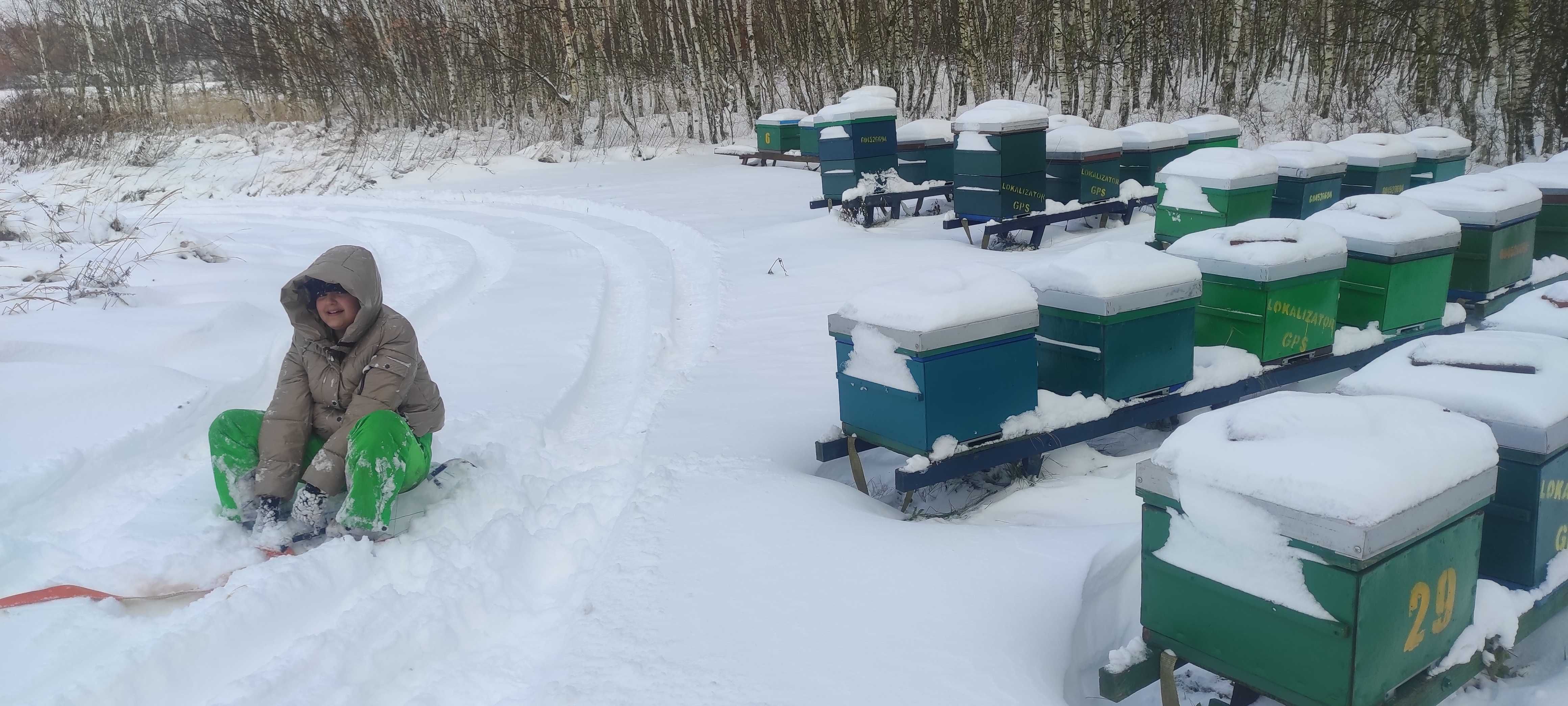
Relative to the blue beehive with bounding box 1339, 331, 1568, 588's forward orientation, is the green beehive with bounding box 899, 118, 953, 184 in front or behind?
behind

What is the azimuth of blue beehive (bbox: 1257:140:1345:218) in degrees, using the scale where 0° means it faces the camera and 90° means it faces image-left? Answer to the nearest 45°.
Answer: approximately 315°

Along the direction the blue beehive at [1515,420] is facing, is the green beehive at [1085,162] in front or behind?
behind

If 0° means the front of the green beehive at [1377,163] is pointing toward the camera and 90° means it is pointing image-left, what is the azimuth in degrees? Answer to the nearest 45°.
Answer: approximately 315°

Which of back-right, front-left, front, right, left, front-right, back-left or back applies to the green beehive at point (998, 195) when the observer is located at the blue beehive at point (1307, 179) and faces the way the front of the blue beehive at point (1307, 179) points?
back-right

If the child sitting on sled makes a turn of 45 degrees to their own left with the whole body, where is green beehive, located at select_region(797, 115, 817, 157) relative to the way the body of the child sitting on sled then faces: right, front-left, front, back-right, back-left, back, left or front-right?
back-left
